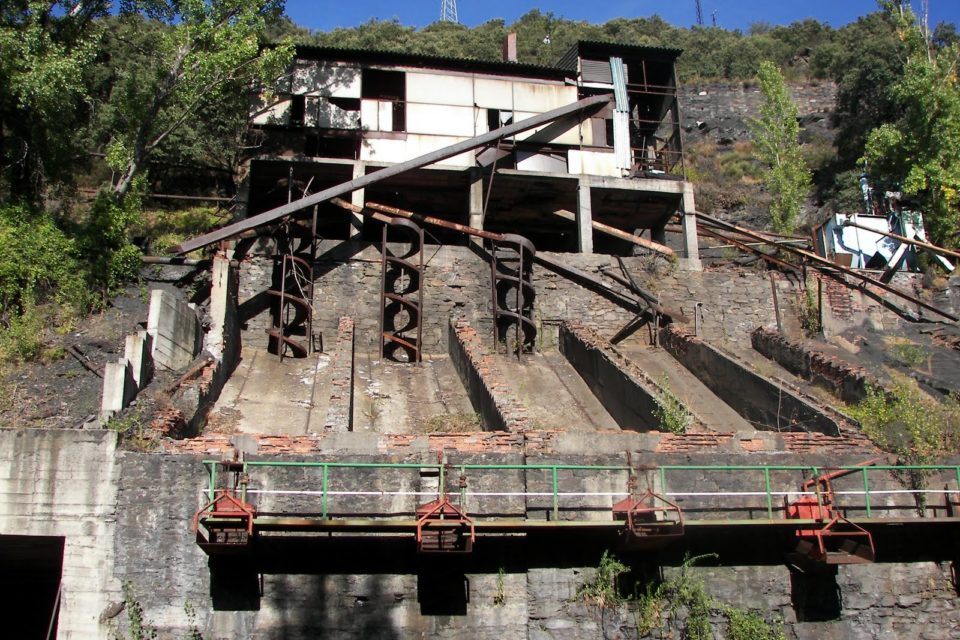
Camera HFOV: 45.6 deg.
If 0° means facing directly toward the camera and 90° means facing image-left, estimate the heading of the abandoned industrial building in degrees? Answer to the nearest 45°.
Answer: approximately 0°

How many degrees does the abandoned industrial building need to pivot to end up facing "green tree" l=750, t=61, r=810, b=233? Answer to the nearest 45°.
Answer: approximately 135° to its left

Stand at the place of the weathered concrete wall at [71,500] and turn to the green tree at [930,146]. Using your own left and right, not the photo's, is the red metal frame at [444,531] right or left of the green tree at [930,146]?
right

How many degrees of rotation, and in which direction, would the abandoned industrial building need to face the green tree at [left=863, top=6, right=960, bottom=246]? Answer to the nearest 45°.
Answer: approximately 135° to its left
